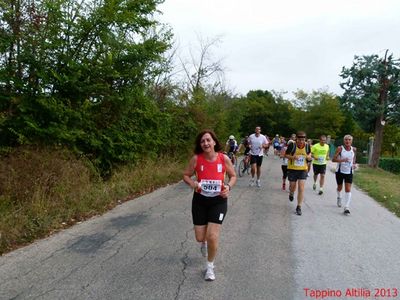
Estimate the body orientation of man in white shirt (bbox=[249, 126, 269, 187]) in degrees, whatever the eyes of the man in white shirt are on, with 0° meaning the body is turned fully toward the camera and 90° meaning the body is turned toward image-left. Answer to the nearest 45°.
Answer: approximately 0°

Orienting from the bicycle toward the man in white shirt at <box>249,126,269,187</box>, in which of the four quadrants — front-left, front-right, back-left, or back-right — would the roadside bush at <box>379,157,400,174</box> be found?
back-left

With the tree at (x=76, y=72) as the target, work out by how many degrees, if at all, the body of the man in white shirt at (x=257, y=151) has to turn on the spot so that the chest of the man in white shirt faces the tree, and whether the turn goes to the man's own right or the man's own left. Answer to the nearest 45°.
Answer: approximately 45° to the man's own right

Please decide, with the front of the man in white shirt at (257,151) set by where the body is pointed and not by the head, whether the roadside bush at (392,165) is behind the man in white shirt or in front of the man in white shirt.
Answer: behind

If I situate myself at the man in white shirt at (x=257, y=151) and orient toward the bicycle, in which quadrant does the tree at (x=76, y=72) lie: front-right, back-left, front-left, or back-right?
back-left

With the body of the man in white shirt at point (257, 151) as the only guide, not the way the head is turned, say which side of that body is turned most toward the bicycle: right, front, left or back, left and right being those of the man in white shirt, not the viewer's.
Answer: back

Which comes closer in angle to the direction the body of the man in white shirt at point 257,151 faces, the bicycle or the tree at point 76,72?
the tree

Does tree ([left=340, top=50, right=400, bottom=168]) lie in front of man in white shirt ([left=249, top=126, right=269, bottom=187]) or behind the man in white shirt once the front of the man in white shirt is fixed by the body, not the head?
behind
